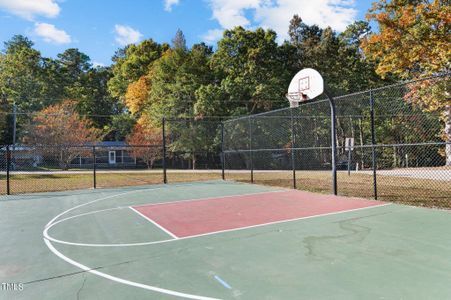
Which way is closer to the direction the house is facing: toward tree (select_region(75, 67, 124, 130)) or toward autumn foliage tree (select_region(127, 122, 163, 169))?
the autumn foliage tree

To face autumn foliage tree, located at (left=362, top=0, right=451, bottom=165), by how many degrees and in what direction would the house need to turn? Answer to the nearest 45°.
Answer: approximately 45° to its left

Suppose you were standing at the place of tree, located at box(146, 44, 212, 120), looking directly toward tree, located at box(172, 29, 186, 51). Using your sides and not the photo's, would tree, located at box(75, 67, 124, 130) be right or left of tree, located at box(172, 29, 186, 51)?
left

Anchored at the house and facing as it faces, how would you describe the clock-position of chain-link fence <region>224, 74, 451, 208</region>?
The chain-link fence is roughly at 11 o'clock from the house.

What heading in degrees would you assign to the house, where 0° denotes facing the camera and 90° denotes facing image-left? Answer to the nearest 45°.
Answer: approximately 0°

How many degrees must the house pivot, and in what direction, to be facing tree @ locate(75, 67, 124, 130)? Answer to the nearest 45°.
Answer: approximately 180°
